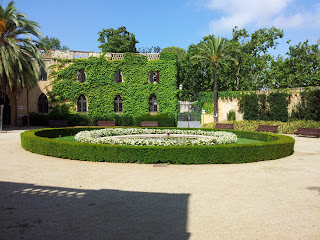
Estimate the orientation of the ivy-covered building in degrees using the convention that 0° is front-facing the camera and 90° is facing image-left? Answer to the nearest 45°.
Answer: approximately 0°

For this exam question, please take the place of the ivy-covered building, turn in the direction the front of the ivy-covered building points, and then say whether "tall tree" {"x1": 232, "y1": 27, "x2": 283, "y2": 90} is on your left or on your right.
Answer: on your left

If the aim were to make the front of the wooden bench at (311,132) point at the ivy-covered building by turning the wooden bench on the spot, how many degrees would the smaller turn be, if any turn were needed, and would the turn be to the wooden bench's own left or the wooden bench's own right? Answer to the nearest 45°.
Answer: approximately 45° to the wooden bench's own right

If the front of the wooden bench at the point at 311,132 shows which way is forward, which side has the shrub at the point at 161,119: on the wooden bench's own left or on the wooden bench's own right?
on the wooden bench's own right

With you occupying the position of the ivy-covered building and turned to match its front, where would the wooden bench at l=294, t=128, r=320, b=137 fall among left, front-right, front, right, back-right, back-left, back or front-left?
front-left

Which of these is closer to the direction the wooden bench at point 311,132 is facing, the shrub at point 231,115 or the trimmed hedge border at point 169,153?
the trimmed hedge border

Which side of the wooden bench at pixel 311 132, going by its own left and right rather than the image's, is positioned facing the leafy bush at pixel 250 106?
right

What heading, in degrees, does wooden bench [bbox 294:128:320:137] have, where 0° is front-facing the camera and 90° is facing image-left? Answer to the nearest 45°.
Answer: approximately 45°

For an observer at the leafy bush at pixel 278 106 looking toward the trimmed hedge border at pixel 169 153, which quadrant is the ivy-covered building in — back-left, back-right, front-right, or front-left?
front-right

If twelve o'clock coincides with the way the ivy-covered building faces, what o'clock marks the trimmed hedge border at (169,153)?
The trimmed hedge border is roughly at 12 o'clock from the ivy-covered building.

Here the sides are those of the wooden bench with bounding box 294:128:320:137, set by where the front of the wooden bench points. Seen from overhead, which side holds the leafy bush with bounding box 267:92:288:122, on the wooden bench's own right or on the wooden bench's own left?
on the wooden bench's own right

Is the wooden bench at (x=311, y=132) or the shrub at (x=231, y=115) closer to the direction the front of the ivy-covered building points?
the wooden bench

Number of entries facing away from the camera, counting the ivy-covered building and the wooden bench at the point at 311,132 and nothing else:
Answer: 0

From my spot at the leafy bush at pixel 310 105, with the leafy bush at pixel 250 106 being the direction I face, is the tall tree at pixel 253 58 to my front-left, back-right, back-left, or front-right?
front-right
